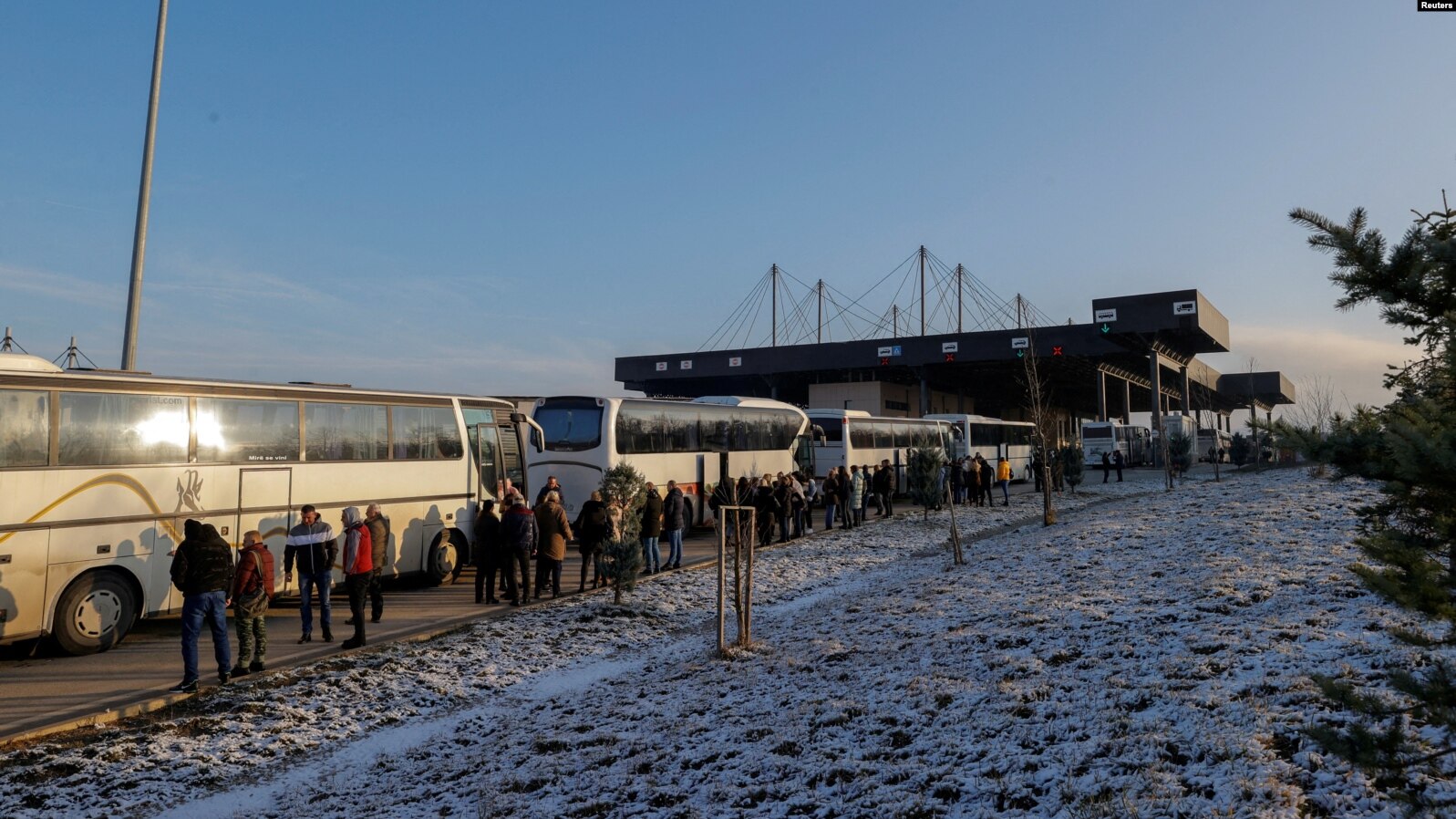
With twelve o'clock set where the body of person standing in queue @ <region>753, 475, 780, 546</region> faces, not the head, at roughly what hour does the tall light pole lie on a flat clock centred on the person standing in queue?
The tall light pole is roughly at 8 o'clock from the person standing in queue.

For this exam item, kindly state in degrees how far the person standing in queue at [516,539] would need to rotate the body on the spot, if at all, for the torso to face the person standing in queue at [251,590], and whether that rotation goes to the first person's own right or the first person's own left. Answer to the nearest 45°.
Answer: approximately 135° to the first person's own left

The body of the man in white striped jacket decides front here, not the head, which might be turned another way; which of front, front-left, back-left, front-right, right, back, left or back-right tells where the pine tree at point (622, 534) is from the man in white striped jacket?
left

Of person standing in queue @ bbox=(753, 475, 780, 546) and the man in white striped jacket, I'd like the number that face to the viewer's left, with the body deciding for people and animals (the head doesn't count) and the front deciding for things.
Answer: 0

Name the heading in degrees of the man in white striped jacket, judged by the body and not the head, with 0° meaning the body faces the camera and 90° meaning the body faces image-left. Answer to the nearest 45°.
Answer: approximately 0°

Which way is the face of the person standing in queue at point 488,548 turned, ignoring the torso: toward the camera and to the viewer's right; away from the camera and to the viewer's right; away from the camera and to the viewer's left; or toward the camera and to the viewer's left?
away from the camera and to the viewer's right

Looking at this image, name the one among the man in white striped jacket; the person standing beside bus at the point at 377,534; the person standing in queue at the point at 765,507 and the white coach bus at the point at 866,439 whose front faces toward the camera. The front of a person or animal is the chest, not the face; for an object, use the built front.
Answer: the man in white striped jacket

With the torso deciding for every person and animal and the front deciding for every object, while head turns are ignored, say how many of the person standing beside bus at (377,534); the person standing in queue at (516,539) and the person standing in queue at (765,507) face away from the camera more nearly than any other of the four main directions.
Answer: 2

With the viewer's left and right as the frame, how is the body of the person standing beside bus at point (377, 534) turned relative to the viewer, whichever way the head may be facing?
facing to the left of the viewer

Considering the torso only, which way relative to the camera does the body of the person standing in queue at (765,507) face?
away from the camera

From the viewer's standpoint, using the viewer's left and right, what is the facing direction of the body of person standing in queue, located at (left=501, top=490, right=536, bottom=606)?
facing away from the viewer

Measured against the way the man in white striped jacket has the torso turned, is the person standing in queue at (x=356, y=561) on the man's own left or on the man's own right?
on the man's own left

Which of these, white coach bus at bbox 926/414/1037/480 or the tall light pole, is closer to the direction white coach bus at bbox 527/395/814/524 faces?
the white coach bus

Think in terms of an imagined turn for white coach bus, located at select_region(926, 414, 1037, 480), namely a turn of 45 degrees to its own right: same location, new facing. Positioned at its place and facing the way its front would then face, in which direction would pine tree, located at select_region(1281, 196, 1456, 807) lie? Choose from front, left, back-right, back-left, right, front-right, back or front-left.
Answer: right

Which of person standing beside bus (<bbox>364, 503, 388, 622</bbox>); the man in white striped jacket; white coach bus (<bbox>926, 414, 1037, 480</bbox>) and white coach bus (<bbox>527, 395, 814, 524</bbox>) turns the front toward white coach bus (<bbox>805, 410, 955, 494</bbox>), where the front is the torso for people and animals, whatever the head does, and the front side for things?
white coach bus (<bbox>527, 395, 814, 524</bbox>)
